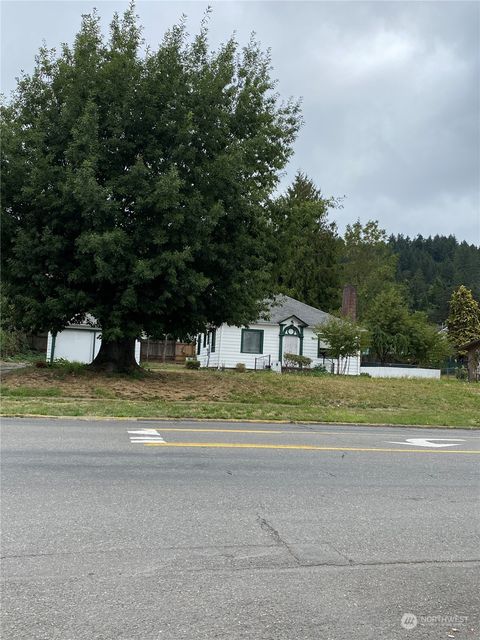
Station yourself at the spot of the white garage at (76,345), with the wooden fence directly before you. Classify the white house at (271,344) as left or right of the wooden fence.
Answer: right

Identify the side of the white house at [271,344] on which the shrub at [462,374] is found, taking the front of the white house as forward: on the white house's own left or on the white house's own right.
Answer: on the white house's own left

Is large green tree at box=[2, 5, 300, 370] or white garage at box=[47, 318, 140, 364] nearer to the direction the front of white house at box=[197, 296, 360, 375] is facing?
the large green tree

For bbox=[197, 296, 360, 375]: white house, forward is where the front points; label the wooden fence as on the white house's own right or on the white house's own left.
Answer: on the white house's own right

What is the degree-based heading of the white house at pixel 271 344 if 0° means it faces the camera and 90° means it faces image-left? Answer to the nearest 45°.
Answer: approximately 0°

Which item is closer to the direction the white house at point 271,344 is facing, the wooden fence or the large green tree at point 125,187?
the large green tree

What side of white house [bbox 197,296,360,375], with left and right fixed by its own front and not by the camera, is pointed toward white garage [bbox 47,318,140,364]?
right
